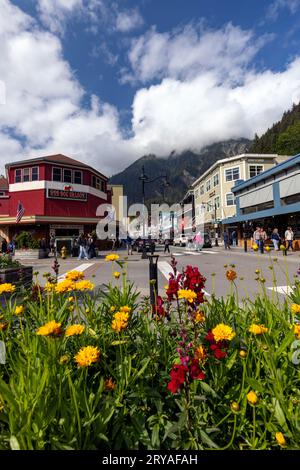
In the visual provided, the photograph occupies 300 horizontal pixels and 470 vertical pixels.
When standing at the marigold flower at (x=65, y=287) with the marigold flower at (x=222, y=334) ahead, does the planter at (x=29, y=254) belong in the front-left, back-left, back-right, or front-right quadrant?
back-left

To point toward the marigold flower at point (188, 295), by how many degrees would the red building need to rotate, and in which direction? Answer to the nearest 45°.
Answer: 0° — it already faces it

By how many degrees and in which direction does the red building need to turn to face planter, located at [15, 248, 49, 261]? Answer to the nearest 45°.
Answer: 0° — it already faces it

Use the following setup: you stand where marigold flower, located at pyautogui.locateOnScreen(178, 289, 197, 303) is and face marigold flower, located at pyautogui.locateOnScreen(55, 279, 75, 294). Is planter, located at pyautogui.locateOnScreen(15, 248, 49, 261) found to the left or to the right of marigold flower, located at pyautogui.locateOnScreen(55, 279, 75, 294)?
right

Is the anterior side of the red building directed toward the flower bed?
yes

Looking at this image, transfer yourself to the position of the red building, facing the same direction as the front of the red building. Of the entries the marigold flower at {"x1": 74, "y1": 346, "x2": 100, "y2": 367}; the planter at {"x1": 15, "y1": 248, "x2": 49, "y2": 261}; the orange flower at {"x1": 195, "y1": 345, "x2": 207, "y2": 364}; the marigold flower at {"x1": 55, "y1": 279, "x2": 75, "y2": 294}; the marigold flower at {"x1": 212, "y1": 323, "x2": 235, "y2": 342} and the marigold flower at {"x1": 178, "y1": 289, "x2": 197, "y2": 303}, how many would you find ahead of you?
6

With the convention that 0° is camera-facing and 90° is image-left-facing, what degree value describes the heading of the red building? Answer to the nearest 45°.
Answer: approximately 0°

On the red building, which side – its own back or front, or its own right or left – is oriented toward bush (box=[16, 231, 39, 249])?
front

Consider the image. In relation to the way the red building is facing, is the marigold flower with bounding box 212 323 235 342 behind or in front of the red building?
in front

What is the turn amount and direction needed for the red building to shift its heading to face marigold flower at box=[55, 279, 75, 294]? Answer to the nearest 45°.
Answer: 0° — it already faces it

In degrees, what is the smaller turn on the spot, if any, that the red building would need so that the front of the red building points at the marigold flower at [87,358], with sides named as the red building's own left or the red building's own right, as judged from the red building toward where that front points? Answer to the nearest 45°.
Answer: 0° — it already faces it
